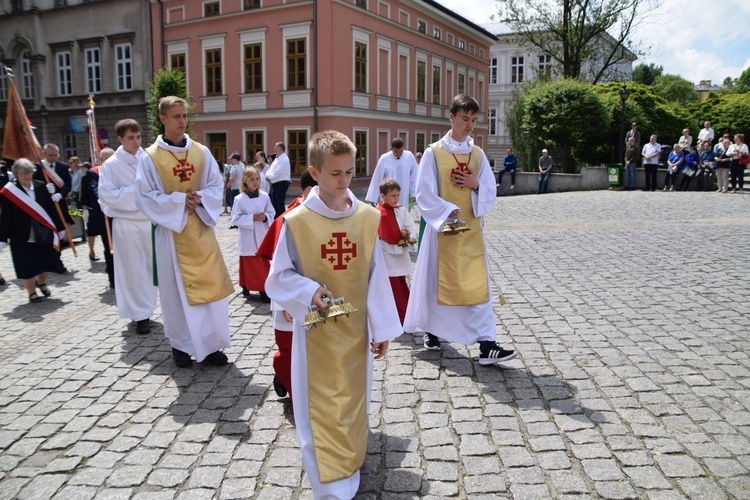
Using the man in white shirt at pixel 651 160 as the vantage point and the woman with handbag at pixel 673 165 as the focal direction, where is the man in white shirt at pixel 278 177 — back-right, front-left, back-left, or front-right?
back-right

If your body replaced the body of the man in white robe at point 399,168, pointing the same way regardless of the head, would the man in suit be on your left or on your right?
on your right

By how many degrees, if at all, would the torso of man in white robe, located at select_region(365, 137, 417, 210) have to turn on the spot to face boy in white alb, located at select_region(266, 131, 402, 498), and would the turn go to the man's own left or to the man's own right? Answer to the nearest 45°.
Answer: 0° — they already face them

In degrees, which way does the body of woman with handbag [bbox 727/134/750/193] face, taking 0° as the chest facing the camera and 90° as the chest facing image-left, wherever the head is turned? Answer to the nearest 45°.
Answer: approximately 45°

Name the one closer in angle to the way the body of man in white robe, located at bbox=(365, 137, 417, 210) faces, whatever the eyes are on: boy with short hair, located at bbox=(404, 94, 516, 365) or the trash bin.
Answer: the boy with short hair

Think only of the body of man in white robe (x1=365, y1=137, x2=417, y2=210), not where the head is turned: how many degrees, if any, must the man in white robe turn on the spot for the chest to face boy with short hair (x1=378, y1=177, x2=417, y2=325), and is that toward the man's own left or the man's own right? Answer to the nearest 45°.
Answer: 0° — they already face them

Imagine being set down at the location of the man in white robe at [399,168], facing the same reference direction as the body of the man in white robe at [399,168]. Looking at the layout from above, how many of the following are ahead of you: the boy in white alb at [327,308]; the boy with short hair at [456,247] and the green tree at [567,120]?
2

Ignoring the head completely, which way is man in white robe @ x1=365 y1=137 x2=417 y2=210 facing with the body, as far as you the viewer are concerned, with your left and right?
facing the viewer

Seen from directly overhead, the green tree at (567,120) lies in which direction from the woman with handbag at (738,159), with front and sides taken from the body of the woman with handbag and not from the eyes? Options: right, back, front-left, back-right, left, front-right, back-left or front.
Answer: right

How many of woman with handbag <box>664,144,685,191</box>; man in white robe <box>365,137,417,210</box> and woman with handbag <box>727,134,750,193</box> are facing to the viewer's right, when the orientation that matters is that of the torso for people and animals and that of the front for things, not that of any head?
0

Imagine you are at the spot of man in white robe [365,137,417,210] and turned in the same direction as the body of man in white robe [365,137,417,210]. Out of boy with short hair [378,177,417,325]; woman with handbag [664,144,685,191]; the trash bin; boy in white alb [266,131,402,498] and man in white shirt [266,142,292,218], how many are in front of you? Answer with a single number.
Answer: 2

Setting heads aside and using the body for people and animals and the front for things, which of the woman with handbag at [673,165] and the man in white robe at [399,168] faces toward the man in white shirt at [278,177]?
the woman with handbag

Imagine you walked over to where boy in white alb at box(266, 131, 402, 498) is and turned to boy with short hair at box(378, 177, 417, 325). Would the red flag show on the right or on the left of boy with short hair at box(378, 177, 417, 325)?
left

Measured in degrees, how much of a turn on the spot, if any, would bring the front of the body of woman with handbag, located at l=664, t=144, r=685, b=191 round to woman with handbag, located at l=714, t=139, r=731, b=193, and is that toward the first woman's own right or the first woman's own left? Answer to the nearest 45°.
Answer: approximately 90° to the first woman's own left

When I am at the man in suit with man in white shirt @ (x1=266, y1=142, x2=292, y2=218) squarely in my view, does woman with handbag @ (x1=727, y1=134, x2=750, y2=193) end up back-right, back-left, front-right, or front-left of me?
front-right

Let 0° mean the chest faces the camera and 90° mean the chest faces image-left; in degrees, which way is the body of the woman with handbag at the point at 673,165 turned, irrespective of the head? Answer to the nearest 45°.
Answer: approximately 45°

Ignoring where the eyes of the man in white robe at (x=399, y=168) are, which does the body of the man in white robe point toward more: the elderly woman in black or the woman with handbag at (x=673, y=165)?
the elderly woman in black

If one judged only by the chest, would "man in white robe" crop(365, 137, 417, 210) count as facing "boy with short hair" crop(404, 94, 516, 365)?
yes
